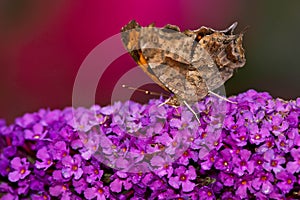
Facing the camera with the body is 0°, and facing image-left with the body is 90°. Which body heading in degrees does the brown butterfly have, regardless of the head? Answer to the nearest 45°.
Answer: approximately 90°
